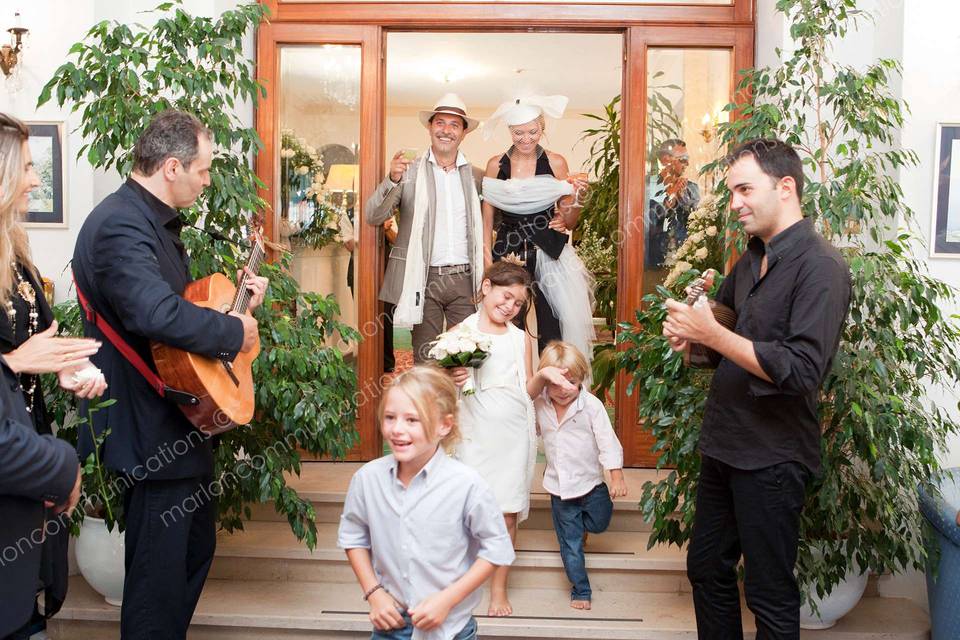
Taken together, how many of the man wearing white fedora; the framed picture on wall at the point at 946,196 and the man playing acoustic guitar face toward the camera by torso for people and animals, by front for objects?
2

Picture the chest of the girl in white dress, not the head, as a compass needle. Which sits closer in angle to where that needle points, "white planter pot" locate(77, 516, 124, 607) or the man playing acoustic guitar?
the man playing acoustic guitar

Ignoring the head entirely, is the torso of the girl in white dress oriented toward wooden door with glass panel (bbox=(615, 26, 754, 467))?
no

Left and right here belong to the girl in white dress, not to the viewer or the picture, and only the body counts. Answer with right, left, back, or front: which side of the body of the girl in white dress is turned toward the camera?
front

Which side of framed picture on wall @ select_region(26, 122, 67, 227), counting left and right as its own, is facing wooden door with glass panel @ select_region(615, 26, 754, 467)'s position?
left

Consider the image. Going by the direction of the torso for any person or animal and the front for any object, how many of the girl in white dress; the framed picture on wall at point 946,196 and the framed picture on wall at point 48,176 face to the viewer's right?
0

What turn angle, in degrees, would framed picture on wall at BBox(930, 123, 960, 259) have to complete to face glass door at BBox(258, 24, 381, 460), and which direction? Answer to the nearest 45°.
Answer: approximately 90° to its right

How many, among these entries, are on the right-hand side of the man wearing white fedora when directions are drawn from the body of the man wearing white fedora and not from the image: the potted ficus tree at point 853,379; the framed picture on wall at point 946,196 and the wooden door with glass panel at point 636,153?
0

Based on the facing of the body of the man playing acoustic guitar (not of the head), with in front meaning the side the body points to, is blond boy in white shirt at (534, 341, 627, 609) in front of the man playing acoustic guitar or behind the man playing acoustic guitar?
in front

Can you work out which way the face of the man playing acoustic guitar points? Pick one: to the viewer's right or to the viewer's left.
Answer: to the viewer's right

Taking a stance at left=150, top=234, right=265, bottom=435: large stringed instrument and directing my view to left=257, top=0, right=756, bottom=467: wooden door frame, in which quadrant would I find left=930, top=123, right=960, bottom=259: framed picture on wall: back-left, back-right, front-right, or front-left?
front-right

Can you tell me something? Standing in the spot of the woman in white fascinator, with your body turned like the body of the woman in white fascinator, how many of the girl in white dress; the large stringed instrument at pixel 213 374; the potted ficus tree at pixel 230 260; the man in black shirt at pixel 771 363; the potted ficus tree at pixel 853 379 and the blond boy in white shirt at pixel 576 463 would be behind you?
0

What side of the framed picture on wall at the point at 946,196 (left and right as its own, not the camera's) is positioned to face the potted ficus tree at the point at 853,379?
front

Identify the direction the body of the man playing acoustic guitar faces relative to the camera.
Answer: to the viewer's right

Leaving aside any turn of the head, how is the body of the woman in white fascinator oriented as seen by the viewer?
toward the camera

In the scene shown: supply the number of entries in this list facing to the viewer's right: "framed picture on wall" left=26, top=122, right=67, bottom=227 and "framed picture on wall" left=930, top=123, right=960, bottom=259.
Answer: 0

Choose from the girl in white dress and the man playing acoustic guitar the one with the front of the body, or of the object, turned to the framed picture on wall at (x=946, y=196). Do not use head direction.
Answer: the man playing acoustic guitar

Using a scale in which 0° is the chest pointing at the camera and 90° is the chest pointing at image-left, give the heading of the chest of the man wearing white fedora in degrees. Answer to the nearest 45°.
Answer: approximately 0°

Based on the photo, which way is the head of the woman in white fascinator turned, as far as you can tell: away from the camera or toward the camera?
toward the camera
